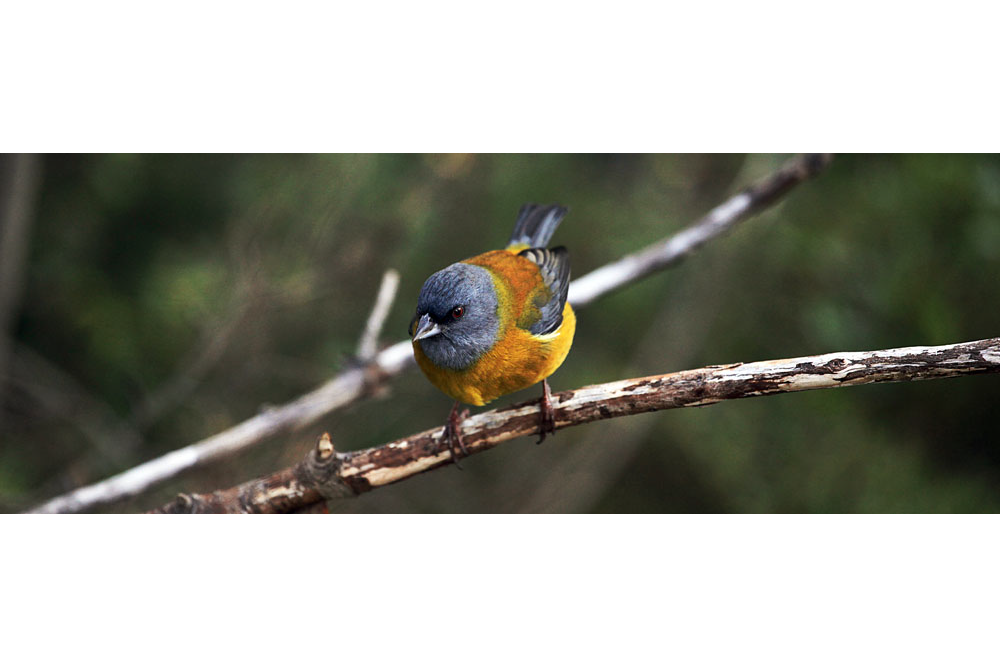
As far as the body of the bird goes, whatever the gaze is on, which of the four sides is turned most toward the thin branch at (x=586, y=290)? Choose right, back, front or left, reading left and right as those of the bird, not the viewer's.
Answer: back

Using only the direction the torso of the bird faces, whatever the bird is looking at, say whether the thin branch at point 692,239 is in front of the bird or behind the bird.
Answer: behind

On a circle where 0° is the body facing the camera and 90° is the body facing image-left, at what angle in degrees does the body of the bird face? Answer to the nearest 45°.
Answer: approximately 45°

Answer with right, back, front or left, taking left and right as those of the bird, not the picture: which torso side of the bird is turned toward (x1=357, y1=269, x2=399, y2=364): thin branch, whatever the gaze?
right
